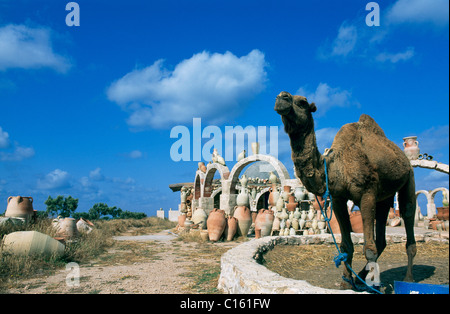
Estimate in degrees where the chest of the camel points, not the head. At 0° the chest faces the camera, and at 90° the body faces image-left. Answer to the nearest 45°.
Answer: approximately 45°

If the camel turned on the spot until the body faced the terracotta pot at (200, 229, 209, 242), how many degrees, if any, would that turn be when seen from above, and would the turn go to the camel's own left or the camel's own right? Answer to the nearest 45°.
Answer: approximately 90° to the camel's own right

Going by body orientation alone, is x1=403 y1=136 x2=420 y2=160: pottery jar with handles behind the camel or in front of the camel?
behind

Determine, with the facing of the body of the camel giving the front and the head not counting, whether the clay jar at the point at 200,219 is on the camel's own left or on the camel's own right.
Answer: on the camel's own right

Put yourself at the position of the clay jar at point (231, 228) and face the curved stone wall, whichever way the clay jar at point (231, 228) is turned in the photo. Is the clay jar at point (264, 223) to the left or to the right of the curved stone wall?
left

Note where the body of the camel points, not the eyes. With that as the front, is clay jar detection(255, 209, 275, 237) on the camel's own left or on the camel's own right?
on the camel's own right

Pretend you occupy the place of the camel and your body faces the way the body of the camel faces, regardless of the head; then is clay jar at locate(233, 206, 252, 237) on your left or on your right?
on your right

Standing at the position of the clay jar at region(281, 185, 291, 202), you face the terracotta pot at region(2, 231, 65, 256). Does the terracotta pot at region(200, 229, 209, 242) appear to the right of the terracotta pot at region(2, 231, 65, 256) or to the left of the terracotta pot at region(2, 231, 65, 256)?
right

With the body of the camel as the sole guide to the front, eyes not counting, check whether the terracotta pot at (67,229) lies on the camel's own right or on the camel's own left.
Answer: on the camel's own right
